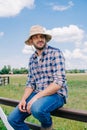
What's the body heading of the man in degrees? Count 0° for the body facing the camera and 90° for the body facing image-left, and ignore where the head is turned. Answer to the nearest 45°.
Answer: approximately 45°
